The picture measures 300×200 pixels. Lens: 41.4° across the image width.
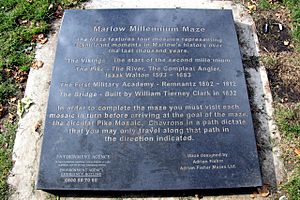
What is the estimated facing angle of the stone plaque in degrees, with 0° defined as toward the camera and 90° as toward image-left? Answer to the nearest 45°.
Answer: approximately 0°

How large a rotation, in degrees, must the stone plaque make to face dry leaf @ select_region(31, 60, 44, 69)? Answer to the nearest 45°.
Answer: approximately 90° to its right

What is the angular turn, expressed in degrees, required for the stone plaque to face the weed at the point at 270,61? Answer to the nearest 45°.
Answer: approximately 90° to its left

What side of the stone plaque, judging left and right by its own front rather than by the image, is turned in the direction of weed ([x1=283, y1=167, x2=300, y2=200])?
left

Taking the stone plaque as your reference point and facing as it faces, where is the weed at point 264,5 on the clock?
The weed is roughly at 8 o'clock from the stone plaque.

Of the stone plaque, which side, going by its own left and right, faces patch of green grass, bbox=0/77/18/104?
right
